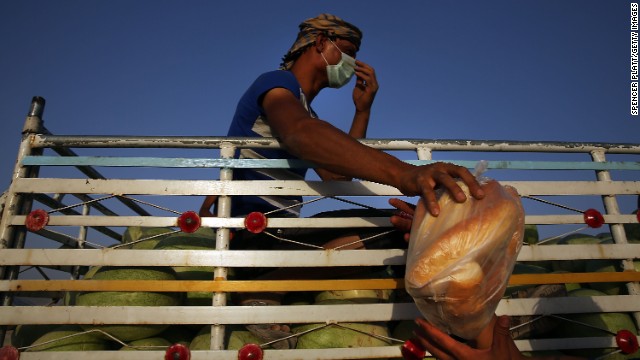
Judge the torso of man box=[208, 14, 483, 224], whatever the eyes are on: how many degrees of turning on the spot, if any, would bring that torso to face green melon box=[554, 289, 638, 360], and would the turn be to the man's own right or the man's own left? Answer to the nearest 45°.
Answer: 0° — they already face it

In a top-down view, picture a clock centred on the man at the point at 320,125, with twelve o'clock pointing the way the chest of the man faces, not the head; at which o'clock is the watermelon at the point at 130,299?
The watermelon is roughly at 6 o'clock from the man.

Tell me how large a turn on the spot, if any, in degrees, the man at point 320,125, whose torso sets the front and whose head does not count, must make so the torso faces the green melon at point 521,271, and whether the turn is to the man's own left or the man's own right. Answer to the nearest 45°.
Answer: approximately 45° to the man's own left

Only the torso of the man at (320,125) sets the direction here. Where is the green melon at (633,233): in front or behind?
in front

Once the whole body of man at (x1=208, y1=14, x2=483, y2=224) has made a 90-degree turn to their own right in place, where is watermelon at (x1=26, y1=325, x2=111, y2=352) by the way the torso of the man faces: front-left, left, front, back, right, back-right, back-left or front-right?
right

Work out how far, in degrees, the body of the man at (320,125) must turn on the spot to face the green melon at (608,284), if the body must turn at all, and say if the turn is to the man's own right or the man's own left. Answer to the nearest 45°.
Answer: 0° — they already face it

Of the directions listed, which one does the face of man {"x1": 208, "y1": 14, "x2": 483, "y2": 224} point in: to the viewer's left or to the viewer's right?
to the viewer's right

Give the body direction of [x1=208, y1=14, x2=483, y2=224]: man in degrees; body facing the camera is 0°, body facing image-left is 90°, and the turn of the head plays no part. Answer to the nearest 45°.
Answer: approximately 270°

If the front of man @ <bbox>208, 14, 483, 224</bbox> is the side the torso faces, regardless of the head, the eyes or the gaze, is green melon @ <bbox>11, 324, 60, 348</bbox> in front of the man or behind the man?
behind

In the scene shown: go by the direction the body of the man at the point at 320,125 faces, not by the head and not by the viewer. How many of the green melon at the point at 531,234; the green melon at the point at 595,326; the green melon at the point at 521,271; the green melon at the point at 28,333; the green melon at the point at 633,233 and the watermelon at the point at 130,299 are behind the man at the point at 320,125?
2
